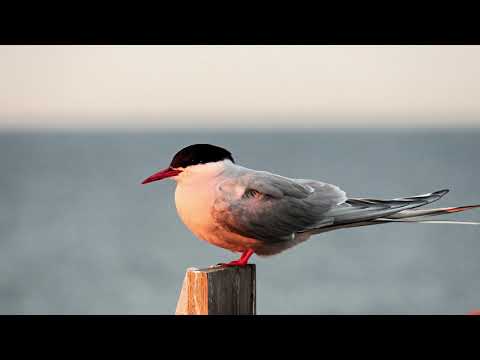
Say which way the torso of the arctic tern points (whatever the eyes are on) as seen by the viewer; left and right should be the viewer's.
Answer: facing to the left of the viewer
